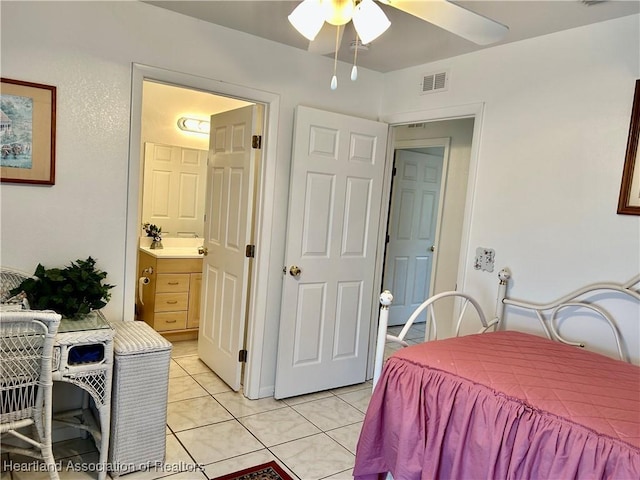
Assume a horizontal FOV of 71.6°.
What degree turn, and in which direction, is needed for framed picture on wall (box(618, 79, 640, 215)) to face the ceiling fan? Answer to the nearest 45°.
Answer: approximately 45° to its right

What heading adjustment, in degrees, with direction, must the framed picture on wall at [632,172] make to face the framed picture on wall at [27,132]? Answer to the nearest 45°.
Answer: approximately 45° to its right

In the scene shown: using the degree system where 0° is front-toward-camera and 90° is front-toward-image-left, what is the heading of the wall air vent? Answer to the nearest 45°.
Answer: approximately 45°

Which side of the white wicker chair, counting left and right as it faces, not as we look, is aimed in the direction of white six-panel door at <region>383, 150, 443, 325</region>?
right

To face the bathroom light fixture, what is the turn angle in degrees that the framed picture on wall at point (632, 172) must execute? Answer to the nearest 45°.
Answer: approximately 90° to its right
